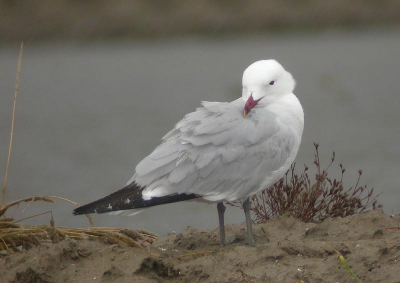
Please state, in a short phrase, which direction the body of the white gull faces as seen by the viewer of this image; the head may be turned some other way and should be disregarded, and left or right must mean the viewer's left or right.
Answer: facing to the right of the viewer

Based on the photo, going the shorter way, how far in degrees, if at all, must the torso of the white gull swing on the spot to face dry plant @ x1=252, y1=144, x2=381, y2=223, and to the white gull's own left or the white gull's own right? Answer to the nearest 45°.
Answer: approximately 45° to the white gull's own left
